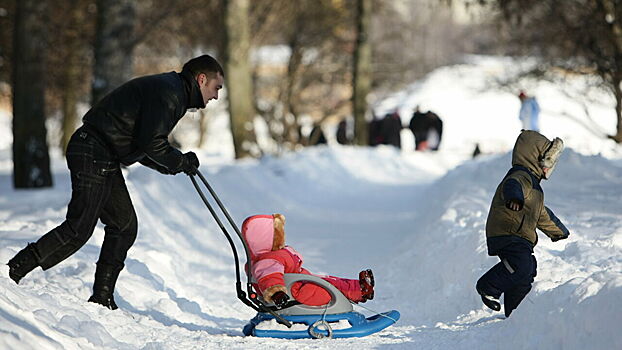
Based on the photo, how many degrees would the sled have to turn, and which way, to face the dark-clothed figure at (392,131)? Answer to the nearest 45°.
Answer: approximately 90° to its left

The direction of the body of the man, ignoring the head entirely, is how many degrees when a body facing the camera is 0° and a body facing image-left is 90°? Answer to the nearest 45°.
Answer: approximately 270°

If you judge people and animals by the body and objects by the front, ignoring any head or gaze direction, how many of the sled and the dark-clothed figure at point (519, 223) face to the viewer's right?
2

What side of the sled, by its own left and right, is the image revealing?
right

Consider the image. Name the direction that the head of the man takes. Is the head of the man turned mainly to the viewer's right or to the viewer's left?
to the viewer's right

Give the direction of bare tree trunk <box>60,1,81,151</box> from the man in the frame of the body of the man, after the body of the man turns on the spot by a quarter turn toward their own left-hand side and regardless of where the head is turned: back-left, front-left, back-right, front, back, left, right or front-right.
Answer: front

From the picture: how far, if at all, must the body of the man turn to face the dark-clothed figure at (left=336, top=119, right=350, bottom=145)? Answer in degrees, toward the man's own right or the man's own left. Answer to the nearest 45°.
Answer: approximately 90° to the man's own left

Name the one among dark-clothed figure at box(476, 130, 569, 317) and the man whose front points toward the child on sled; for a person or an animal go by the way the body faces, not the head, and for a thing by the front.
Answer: the man

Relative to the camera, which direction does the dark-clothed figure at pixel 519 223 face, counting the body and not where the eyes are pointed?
to the viewer's right

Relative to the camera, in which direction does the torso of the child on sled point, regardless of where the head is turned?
to the viewer's right

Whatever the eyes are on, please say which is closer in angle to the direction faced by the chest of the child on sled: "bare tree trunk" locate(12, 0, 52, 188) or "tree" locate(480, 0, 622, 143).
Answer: the tree

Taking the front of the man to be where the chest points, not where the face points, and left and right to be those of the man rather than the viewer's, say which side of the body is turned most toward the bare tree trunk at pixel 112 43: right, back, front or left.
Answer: left

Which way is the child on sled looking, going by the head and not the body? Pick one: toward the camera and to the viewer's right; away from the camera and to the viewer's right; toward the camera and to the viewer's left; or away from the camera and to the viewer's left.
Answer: away from the camera and to the viewer's right

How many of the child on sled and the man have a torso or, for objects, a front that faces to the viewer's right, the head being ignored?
2
